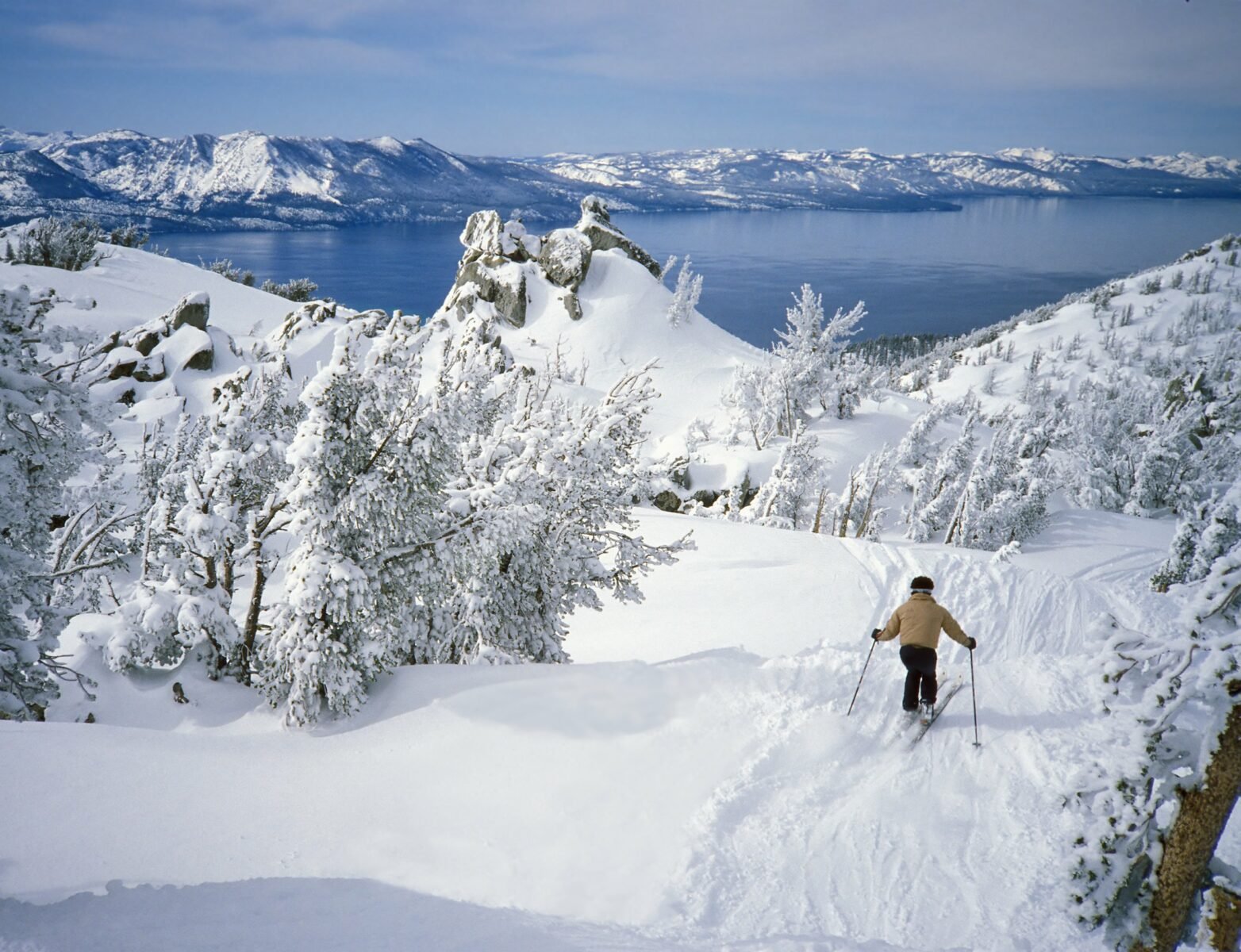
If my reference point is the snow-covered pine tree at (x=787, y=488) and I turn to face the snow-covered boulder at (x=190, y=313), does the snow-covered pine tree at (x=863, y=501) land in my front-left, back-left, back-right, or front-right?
back-right

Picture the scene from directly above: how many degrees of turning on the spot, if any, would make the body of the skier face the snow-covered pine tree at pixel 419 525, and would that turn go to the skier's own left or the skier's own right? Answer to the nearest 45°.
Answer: approximately 90° to the skier's own left

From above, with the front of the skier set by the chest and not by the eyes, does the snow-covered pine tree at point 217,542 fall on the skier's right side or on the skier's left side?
on the skier's left side

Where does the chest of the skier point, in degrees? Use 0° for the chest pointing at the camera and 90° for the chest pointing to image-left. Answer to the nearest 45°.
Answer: approximately 180°

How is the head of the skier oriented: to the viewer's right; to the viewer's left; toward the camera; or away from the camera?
away from the camera

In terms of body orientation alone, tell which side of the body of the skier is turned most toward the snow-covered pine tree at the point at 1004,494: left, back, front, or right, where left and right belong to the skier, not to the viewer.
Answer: front

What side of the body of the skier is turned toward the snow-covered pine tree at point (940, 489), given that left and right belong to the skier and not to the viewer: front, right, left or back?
front

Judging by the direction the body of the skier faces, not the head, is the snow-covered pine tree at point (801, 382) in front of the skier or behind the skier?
in front

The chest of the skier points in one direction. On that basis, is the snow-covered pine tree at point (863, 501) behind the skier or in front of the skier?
in front
